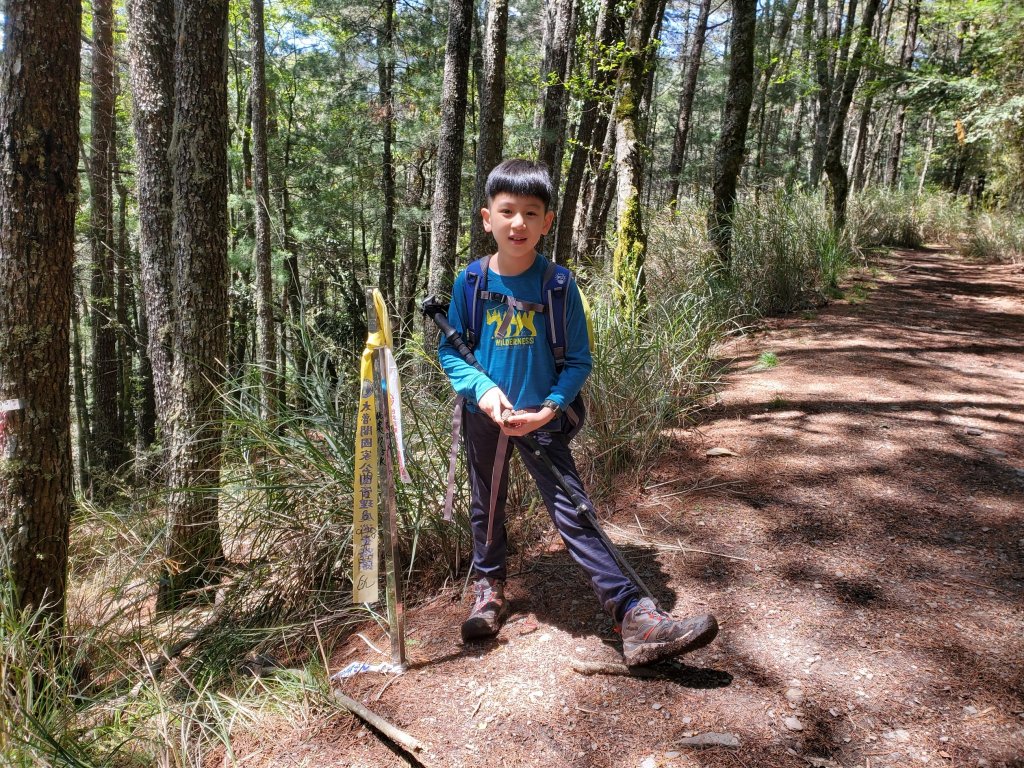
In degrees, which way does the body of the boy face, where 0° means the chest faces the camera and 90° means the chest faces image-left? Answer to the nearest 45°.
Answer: approximately 0°

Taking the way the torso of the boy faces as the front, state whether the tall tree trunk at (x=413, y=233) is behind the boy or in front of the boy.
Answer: behind

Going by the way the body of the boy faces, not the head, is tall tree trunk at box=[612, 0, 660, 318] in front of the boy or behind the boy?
behind

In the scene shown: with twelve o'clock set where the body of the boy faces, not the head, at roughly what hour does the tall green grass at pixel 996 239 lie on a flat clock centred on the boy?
The tall green grass is roughly at 7 o'clock from the boy.

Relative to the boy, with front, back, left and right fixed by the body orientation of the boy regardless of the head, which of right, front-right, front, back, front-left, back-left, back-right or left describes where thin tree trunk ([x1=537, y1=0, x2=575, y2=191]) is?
back

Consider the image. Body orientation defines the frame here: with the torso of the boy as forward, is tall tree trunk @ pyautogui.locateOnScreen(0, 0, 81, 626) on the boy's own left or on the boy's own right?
on the boy's own right

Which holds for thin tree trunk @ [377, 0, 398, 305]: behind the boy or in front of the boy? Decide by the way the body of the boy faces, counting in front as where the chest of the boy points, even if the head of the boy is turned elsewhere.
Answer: behind
